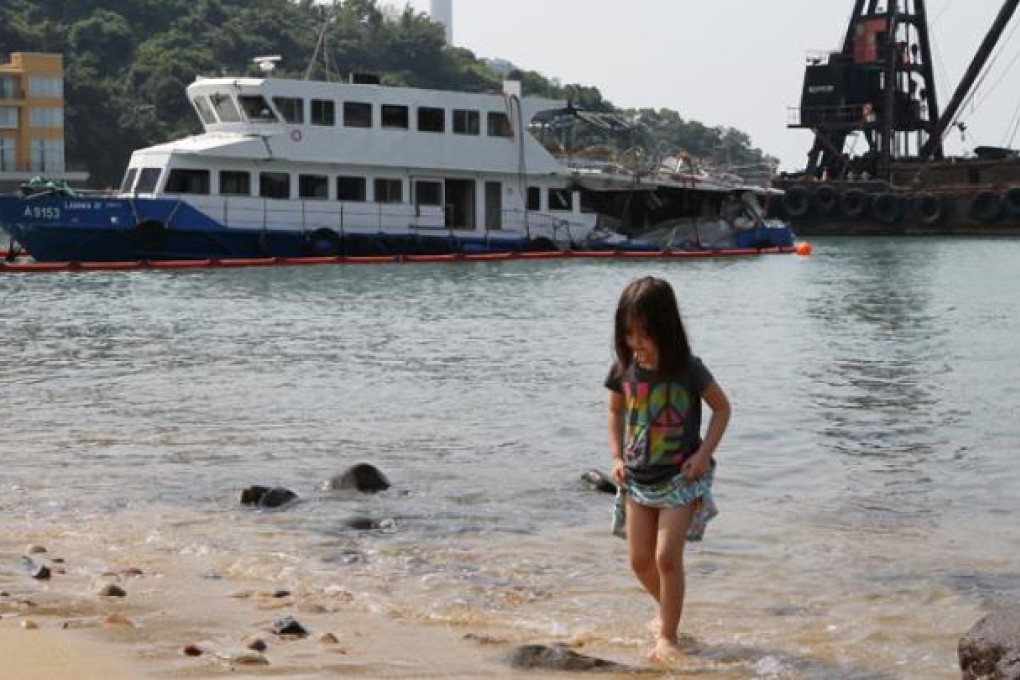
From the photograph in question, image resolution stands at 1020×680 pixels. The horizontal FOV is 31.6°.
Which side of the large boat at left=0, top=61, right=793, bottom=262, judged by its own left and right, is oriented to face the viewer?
left

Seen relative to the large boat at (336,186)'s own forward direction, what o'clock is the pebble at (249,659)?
The pebble is roughly at 9 o'clock from the large boat.

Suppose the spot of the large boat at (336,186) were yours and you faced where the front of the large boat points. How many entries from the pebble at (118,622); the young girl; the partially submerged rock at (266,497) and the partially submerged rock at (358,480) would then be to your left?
4

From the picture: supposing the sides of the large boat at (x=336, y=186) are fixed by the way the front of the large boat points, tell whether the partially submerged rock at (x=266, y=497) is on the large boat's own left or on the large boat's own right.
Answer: on the large boat's own left

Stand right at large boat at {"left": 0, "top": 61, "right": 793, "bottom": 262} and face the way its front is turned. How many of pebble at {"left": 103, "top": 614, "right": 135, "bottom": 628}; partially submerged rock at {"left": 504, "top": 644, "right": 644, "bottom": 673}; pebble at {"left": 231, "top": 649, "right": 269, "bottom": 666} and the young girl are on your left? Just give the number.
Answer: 4

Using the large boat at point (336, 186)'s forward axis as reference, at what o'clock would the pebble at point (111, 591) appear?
The pebble is roughly at 9 o'clock from the large boat.

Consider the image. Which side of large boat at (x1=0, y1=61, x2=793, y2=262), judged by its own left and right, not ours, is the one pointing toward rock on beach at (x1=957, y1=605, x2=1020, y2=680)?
left

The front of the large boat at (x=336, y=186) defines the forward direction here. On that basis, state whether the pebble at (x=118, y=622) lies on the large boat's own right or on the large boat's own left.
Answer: on the large boat's own left

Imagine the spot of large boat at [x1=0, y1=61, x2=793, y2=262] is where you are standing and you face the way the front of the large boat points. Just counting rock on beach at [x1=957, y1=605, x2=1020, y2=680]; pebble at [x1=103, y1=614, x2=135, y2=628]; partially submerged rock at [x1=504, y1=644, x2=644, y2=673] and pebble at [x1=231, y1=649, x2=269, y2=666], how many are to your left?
4

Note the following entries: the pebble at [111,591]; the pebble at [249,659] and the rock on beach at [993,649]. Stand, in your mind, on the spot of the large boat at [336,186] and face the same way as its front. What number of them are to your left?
3
